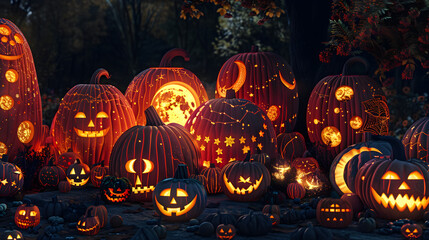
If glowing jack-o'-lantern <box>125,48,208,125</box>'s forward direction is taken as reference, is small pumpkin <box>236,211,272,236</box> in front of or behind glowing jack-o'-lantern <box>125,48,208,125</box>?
in front

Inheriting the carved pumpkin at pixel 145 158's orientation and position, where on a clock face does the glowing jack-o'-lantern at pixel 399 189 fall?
The glowing jack-o'-lantern is roughly at 10 o'clock from the carved pumpkin.

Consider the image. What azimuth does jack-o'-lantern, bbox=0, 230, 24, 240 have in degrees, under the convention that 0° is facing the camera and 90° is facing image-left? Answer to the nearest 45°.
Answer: approximately 0°

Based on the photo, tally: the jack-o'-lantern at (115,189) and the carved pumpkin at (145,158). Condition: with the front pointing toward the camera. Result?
2

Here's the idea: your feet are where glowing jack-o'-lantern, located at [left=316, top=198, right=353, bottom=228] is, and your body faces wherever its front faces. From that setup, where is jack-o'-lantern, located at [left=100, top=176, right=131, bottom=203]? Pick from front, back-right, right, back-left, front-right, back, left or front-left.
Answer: right

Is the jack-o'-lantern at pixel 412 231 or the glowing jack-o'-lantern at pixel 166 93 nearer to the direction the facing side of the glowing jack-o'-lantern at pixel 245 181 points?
the jack-o'-lantern

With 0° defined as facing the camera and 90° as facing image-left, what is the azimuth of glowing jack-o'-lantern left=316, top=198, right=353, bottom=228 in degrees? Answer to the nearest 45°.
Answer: approximately 0°

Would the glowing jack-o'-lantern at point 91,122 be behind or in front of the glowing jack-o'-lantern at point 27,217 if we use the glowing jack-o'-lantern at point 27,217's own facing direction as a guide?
behind

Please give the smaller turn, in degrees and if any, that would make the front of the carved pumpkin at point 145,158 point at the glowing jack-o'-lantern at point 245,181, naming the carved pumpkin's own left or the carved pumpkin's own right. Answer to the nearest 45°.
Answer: approximately 90° to the carved pumpkin's own left
